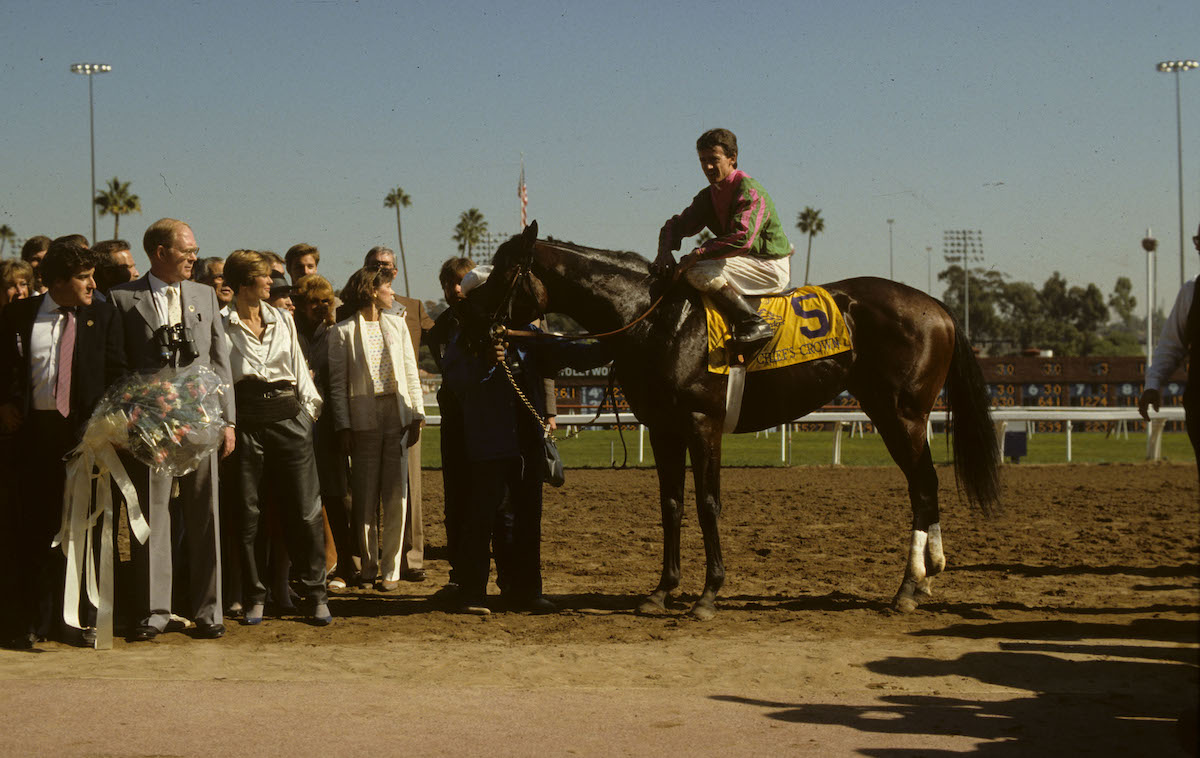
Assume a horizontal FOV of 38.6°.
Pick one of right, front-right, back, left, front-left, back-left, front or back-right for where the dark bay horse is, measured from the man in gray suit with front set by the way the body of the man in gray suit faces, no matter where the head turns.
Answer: left

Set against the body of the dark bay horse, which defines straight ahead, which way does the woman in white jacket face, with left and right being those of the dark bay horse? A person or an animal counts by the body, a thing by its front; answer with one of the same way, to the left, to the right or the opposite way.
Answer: to the left

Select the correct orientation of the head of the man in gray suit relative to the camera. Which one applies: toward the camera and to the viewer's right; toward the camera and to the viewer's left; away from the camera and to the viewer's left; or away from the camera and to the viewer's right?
toward the camera and to the viewer's right

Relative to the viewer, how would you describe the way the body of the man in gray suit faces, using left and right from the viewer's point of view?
facing the viewer

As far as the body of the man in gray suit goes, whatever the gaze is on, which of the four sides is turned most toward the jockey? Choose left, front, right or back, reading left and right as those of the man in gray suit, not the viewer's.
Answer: left

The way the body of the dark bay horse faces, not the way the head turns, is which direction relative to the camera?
to the viewer's left

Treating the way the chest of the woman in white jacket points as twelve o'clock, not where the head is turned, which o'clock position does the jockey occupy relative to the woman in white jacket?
The jockey is roughly at 10 o'clock from the woman in white jacket.

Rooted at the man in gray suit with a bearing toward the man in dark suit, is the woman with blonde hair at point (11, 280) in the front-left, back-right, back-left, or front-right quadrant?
front-right

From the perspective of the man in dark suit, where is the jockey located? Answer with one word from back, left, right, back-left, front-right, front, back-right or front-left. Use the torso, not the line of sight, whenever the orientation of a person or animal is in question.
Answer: front-left

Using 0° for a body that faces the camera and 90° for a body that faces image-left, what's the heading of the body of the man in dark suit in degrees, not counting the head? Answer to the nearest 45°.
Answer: approximately 315°

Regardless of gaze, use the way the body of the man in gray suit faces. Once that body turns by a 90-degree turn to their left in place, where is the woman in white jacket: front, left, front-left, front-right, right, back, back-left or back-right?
front-left
